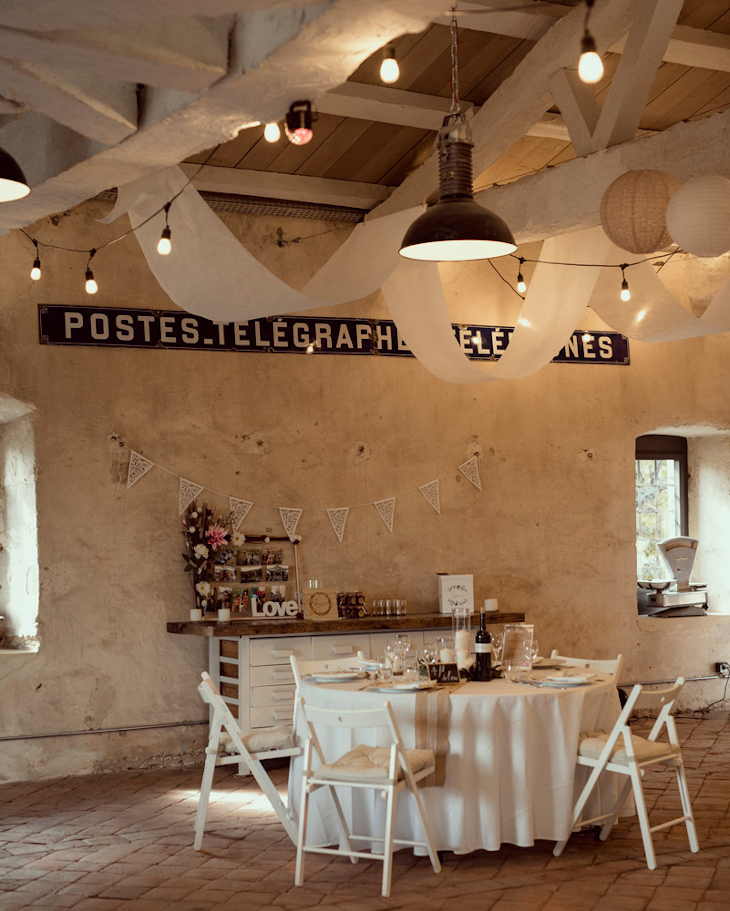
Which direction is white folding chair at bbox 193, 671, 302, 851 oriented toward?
to the viewer's right

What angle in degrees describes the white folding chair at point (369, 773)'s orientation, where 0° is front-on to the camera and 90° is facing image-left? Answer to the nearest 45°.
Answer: approximately 225°

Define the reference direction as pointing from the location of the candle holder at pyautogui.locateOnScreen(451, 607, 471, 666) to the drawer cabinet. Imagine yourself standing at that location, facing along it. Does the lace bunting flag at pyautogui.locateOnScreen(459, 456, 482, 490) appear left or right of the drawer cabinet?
right

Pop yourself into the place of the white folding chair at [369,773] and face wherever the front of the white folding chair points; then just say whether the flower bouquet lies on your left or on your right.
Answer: on your left

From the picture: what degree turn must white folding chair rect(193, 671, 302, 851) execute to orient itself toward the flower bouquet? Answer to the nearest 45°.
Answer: approximately 90° to its left

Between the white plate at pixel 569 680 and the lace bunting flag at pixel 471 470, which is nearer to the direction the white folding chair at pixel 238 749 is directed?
the white plate

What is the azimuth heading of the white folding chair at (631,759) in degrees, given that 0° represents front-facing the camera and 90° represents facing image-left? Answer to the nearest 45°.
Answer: approximately 135°

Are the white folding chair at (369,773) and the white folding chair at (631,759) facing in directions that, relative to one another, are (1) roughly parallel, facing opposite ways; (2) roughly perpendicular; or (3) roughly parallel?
roughly perpendicular

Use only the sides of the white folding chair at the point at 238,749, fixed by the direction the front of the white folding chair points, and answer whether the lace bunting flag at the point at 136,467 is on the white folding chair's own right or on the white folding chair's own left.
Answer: on the white folding chair's own left

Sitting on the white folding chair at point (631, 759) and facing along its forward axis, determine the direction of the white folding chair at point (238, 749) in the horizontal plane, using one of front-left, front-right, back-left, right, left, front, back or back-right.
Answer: front-left

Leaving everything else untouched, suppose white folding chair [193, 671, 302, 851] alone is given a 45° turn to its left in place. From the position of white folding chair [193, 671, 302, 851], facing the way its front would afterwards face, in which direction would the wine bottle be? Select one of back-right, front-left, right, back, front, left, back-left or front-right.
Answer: front-right

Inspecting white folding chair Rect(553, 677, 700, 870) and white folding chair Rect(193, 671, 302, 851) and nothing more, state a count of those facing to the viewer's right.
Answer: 1
